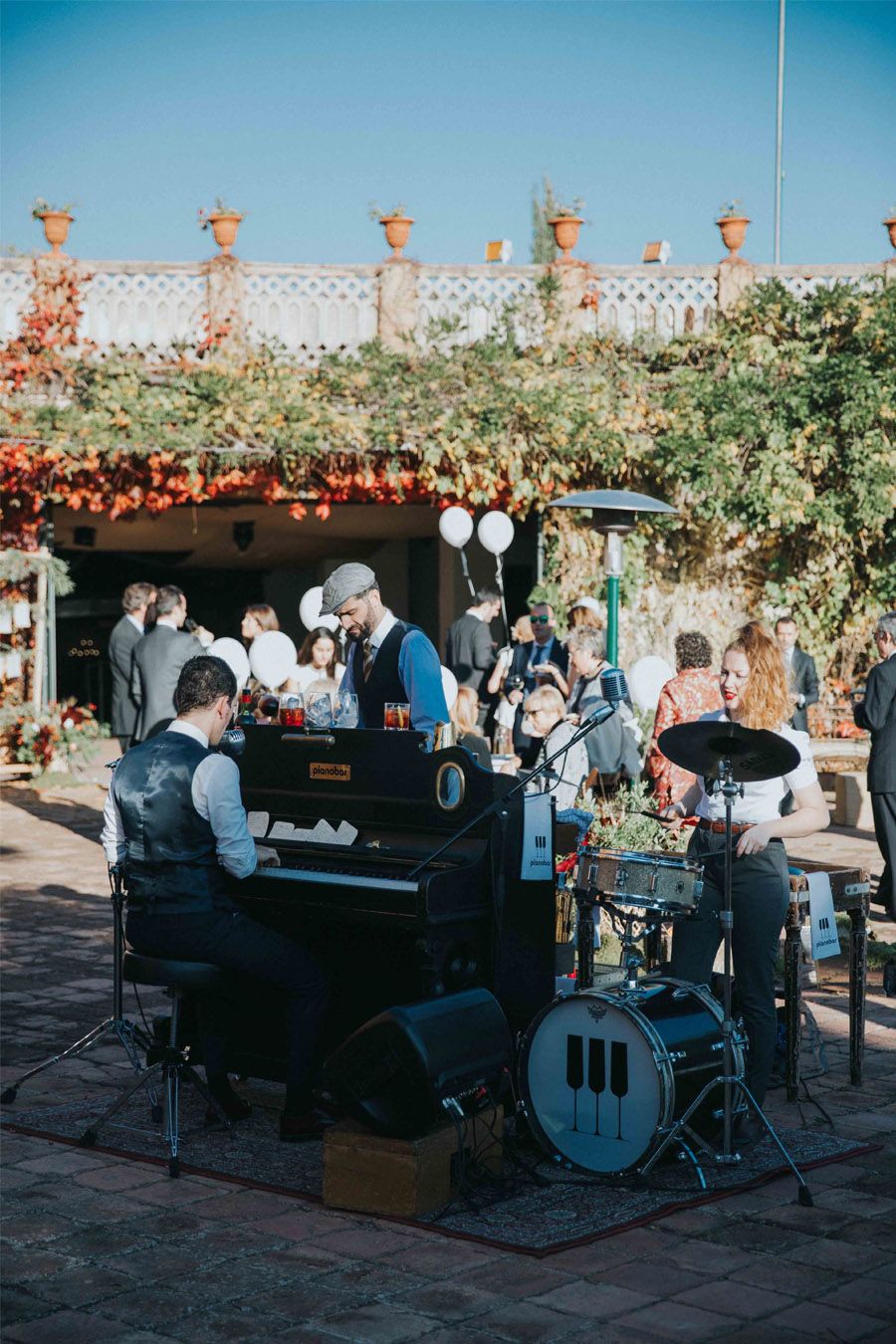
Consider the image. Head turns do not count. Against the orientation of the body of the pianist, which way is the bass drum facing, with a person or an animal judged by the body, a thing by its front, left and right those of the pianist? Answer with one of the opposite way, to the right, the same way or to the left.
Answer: the opposite way

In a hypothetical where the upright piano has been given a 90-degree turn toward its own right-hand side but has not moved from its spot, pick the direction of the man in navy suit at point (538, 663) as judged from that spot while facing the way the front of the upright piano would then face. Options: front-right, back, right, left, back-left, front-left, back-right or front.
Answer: front-right

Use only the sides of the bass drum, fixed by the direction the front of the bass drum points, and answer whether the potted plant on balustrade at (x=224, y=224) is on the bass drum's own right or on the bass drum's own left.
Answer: on the bass drum's own right

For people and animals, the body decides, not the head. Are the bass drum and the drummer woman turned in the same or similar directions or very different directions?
same or similar directions

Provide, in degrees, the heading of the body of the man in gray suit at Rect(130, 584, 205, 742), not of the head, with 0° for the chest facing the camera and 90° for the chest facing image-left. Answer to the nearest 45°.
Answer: approximately 225°

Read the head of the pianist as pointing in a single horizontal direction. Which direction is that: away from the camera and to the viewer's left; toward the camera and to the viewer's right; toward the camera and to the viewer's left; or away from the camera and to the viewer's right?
away from the camera and to the viewer's right

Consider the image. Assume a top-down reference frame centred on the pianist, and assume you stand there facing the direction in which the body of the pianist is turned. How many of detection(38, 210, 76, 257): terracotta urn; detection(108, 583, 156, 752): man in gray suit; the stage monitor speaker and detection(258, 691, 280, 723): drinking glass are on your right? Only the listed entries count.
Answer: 1

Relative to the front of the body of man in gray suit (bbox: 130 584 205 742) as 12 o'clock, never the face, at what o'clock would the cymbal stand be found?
The cymbal stand is roughly at 4 o'clock from the man in gray suit.

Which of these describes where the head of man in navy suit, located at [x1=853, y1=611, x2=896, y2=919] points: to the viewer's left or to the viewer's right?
to the viewer's left

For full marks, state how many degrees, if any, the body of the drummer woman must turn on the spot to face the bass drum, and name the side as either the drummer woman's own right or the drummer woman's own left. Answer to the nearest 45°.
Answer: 0° — they already face it

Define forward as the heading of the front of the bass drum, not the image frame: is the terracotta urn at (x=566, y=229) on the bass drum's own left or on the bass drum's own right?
on the bass drum's own right

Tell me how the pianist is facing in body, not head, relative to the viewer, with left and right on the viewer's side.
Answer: facing away from the viewer and to the right of the viewer

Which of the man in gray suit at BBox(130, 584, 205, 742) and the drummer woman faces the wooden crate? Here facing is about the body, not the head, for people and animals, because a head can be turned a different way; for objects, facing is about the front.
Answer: the drummer woman

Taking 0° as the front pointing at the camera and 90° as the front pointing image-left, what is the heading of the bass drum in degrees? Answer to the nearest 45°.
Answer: approximately 45°

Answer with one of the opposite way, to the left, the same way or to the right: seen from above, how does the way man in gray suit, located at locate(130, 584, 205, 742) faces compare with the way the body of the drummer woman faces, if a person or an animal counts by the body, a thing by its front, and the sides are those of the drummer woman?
the opposite way

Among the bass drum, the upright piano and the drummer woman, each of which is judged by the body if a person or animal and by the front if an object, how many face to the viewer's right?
0

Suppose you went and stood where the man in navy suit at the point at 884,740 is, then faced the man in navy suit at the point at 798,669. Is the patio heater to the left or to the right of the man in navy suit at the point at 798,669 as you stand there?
left
